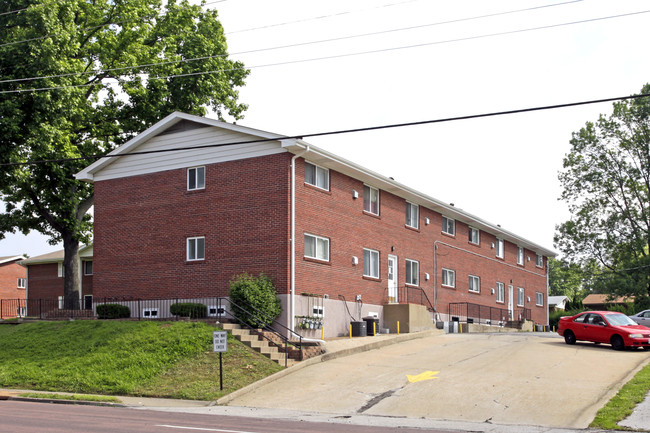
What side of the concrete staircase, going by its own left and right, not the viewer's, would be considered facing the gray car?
left

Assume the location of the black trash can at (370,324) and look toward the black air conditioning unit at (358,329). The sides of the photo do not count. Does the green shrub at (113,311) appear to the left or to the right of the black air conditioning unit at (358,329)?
right

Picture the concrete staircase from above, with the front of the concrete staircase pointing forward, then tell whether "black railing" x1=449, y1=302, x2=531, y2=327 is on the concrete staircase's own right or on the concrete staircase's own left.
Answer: on the concrete staircase's own left

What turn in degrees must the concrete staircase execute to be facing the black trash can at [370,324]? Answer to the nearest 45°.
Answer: approximately 90° to its left

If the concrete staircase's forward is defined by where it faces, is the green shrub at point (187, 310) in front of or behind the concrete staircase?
behind
